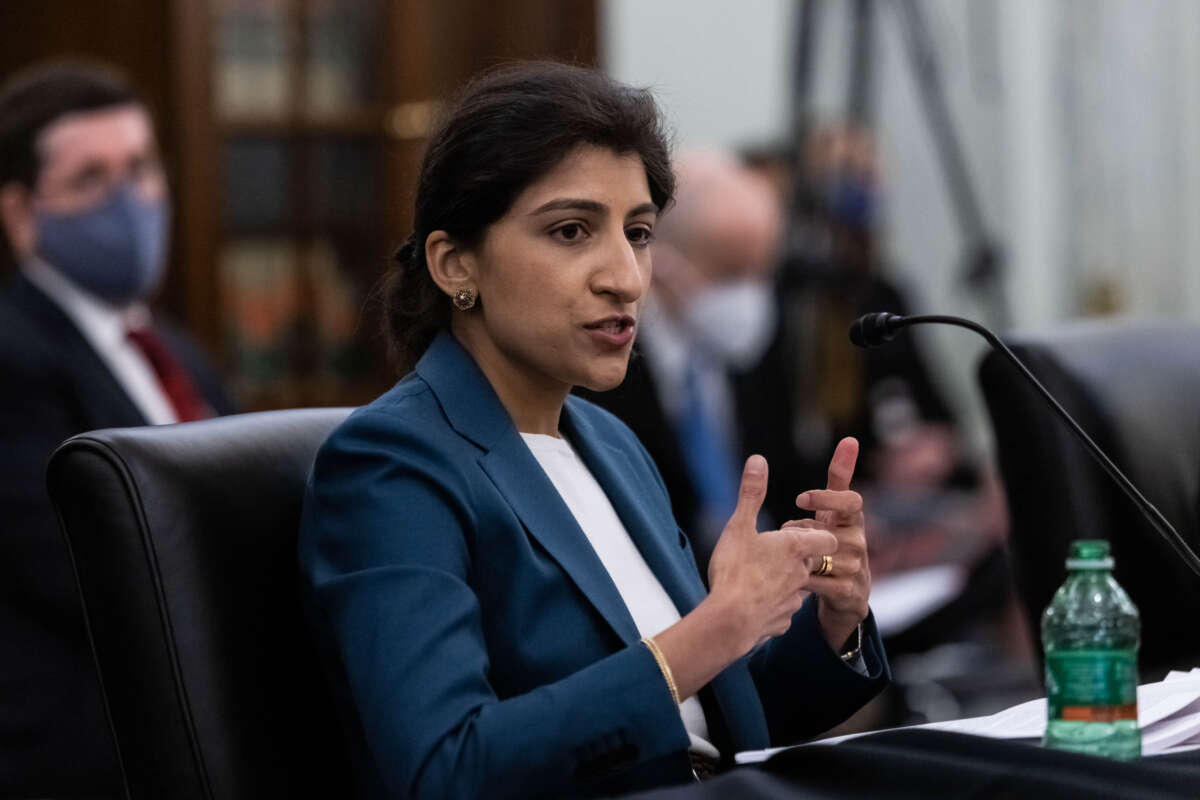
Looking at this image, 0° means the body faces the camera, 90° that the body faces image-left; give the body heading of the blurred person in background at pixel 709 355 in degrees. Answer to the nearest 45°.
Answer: approximately 315°

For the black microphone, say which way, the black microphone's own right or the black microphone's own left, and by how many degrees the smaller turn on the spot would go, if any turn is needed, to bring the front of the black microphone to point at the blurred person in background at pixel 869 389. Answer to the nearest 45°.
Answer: approximately 90° to the black microphone's own right

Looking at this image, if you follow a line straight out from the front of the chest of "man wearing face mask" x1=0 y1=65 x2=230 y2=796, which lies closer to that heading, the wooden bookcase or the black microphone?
the black microphone

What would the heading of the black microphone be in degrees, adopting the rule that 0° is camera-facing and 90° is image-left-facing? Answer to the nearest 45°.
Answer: approximately 90°

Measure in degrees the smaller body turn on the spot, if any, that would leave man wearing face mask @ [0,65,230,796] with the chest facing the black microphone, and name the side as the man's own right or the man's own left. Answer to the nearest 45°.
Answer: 0° — they already face it

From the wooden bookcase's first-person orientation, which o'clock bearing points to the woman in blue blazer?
The woman in blue blazer is roughly at 12 o'clock from the wooden bookcase.

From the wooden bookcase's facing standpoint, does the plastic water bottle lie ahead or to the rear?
ahead

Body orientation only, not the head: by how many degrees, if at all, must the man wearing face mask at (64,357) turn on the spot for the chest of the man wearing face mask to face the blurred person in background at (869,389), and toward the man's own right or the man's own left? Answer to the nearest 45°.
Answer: approximately 90° to the man's own left

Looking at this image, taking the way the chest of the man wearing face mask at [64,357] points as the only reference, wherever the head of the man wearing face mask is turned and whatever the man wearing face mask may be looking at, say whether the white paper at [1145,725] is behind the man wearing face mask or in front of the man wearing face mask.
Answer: in front

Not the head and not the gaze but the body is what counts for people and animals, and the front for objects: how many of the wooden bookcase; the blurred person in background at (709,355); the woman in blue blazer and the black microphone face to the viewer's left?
1

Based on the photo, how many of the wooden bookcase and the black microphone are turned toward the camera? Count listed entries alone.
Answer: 1

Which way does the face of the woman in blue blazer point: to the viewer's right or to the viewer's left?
to the viewer's right

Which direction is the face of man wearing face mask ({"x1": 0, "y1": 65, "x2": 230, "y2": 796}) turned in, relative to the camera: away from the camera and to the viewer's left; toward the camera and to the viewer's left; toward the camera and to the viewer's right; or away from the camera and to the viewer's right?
toward the camera and to the viewer's right
